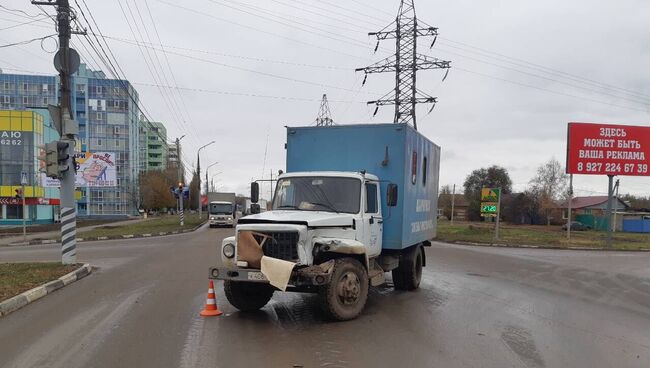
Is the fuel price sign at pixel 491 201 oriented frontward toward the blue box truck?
yes

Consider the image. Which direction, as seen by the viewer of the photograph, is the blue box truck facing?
facing the viewer and to the left of the viewer

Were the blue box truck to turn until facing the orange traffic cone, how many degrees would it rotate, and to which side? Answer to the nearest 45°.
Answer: approximately 45° to its right

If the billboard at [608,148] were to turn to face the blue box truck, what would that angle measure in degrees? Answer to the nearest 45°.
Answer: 0° — it already faces it

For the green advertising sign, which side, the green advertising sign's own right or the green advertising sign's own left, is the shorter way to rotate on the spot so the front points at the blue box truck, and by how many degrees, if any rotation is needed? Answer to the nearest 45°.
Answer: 0° — it already faces it

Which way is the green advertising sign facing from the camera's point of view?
toward the camera

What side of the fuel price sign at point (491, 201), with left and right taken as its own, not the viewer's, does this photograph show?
front

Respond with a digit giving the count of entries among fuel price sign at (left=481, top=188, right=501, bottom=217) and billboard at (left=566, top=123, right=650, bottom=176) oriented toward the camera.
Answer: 2

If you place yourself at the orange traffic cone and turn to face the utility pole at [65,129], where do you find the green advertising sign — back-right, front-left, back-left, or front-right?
front-right

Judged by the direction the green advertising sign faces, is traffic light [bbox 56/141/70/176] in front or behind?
in front

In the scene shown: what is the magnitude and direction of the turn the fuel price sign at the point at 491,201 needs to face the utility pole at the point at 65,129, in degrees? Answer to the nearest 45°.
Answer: approximately 45° to its right

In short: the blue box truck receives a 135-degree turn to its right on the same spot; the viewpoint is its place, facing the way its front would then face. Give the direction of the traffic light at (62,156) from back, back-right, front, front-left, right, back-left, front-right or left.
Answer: front-left

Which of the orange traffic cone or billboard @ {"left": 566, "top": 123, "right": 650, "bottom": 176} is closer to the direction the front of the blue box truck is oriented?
the orange traffic cone

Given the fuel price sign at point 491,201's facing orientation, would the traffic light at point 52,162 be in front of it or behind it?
in front
